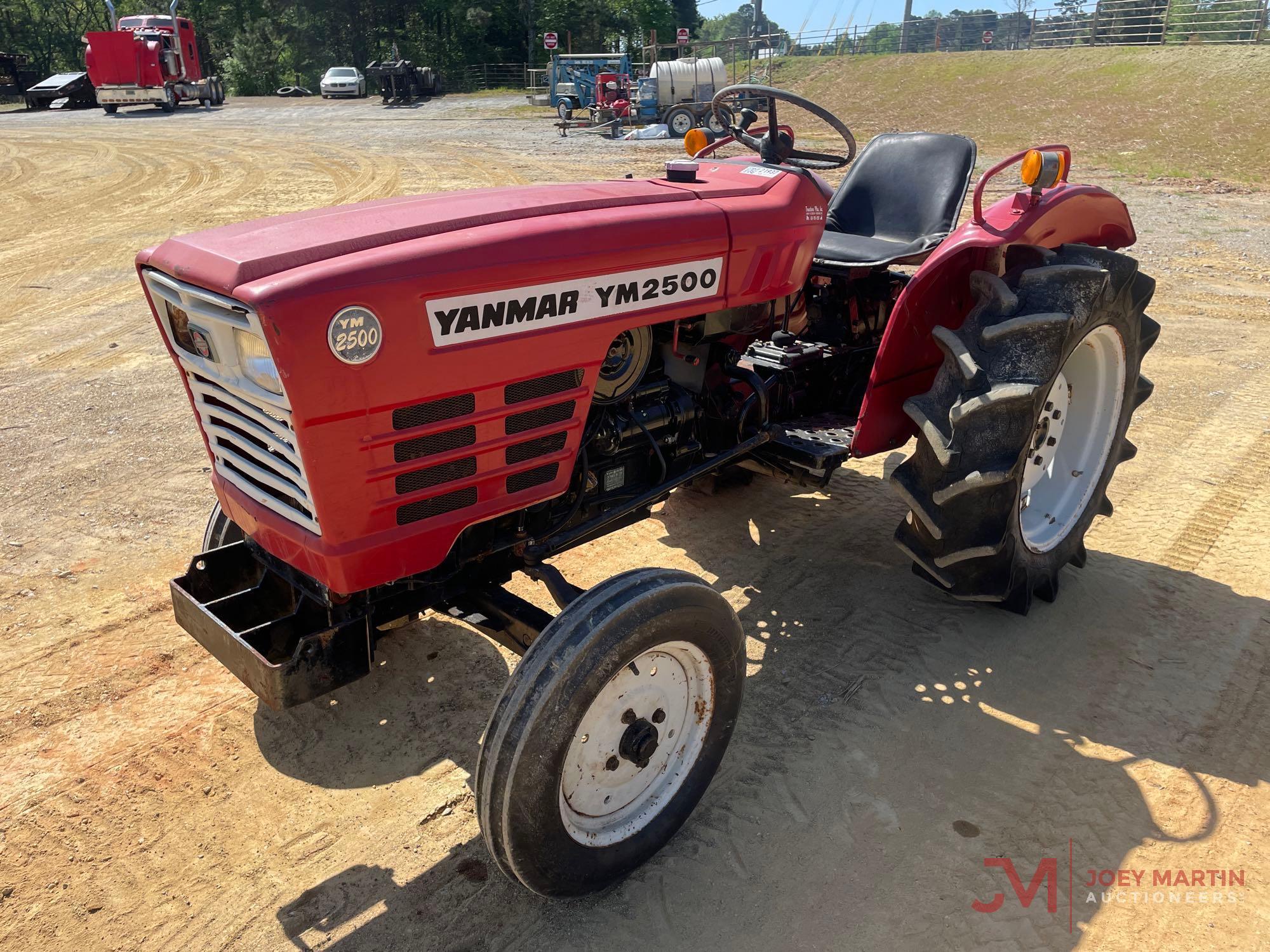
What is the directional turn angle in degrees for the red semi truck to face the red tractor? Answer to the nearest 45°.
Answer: approximately 45° to its left

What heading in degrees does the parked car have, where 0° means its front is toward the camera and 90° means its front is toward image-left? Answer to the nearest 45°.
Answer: approximately 0°

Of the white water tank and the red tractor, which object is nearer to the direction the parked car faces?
the red tractor

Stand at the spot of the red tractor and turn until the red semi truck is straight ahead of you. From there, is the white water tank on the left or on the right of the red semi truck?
right

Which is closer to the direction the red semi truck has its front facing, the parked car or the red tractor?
the red tractor

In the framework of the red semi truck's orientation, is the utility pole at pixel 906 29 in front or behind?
behind

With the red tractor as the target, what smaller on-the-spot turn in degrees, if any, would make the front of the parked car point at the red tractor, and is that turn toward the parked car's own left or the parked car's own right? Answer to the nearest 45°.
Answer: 0° — it already faces it

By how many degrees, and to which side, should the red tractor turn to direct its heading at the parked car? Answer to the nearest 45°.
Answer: approximately 135° to its right

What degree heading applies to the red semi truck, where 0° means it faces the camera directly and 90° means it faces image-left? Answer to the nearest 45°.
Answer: approximately 45°

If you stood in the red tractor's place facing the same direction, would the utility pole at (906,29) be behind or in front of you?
behind
